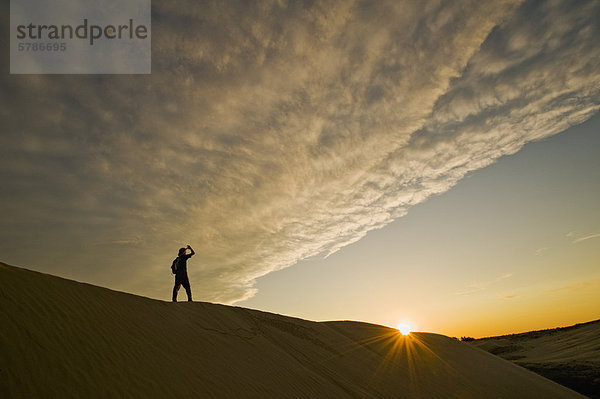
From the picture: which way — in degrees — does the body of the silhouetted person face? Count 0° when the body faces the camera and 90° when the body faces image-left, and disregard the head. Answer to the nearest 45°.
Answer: approximately 270°
